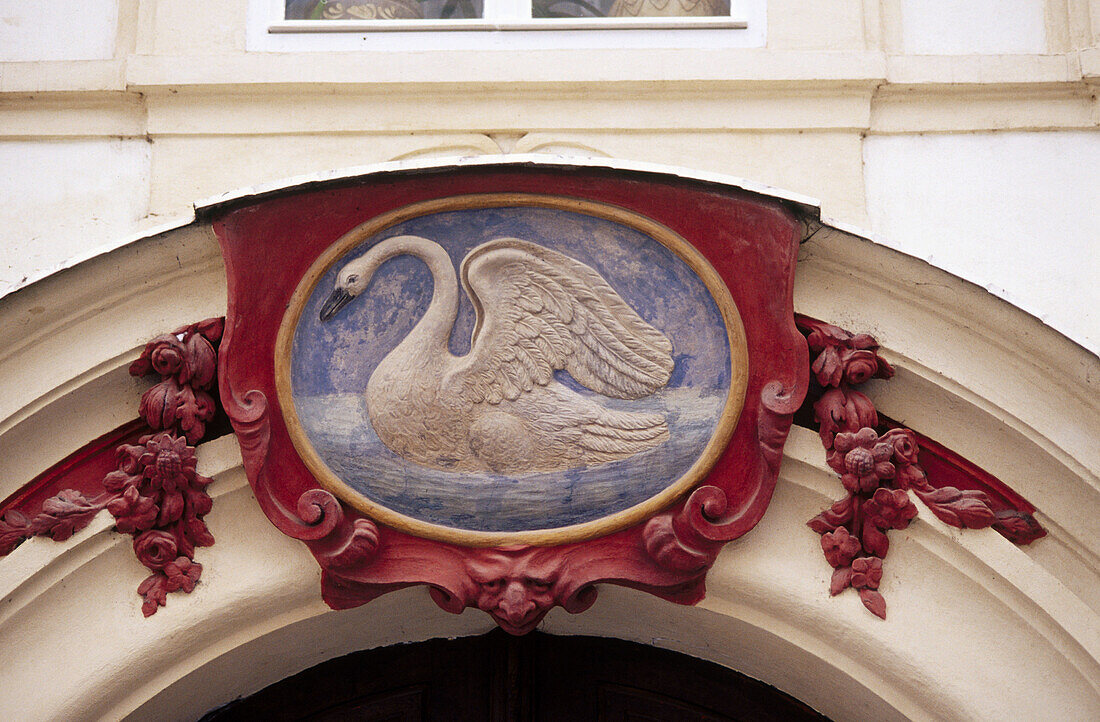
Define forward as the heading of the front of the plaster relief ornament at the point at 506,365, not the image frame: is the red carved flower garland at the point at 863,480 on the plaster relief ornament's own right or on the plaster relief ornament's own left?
on the plaster relief ornament's own left

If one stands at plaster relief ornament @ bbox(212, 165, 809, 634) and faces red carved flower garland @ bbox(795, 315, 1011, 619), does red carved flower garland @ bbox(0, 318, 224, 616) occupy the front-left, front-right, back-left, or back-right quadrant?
back-left

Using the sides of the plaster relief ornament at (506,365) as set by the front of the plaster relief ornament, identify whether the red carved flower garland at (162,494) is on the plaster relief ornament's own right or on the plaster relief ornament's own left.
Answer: on the plaster relief ornament's own right
